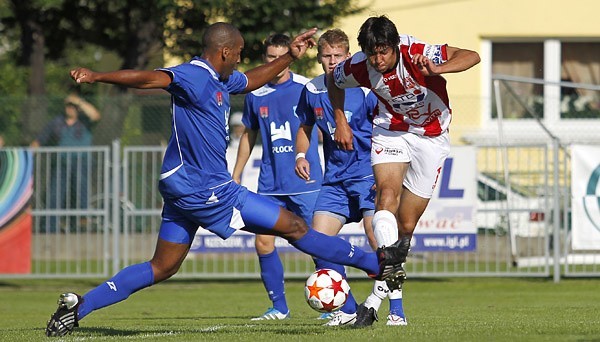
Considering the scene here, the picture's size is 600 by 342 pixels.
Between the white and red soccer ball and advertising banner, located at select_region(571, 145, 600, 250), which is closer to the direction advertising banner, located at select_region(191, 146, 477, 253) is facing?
the white and red soccer ball

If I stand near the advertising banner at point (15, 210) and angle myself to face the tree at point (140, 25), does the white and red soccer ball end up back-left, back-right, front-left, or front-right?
back-right

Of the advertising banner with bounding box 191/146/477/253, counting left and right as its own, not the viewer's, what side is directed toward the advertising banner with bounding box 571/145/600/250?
left

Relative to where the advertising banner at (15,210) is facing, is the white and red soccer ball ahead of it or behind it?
ahead

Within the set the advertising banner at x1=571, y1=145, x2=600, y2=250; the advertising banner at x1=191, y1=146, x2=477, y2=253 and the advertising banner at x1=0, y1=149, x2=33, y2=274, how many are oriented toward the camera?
3

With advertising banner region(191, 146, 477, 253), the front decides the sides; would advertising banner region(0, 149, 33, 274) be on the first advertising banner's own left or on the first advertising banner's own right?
on the first advertising banner's own right

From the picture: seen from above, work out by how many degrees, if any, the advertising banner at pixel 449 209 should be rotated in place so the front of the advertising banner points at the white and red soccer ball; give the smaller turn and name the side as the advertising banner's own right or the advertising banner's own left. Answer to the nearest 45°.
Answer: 0° — it already faces it

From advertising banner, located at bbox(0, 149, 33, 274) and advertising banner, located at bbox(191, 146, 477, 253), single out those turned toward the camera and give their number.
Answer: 2

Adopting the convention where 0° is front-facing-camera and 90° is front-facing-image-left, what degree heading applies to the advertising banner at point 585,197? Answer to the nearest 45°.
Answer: approximately 0°
